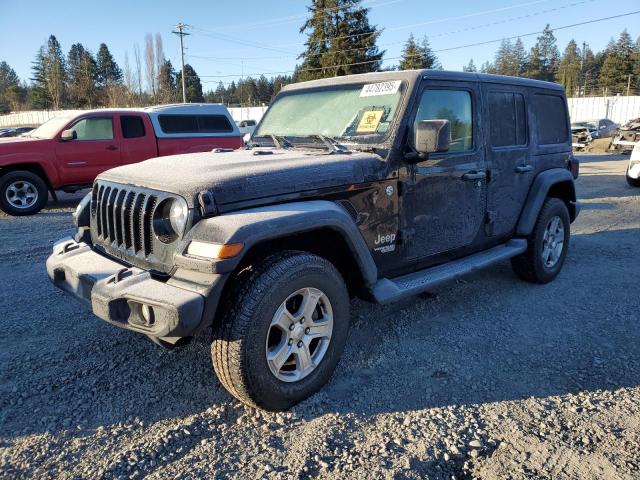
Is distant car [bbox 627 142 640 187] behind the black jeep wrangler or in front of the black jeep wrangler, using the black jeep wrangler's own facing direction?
behind

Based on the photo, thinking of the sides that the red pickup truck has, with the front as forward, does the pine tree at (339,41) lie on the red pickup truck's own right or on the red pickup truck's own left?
on the red pickup truck's own right

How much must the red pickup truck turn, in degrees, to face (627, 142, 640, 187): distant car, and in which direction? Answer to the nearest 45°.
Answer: approximately 180°

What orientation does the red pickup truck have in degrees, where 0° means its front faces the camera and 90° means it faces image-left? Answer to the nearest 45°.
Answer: approximately 90°

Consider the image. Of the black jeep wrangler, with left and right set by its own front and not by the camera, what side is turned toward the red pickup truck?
right

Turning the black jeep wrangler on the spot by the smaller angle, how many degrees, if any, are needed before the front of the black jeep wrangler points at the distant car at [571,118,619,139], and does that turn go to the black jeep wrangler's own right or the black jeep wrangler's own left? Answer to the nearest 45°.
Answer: approximately 180°

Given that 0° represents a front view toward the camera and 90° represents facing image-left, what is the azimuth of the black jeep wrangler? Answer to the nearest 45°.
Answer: approximately 45°

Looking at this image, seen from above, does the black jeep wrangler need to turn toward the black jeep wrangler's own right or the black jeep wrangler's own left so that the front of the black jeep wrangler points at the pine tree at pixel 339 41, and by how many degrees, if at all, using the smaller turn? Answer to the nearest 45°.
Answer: approximately 135° to the black jeep wrangler's own right
